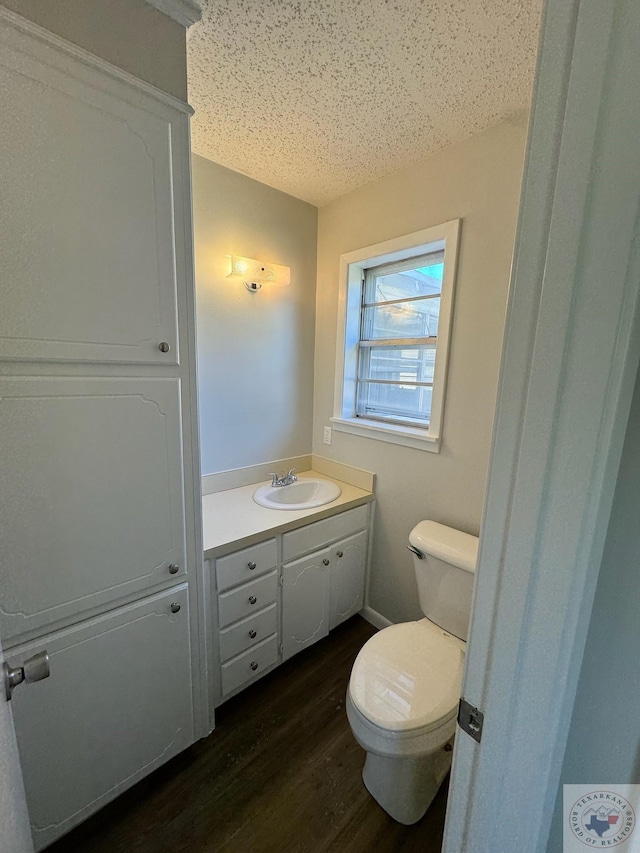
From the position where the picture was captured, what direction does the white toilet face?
facing the viewer and to the left of the viewer

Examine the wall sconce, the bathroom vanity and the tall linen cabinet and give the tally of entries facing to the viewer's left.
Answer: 0

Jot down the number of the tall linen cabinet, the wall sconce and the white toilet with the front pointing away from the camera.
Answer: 0

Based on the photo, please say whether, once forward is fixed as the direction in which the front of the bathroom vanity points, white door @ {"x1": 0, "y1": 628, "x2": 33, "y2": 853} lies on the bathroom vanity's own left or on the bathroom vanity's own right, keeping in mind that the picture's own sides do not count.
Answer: on the bathroom vanity's own right

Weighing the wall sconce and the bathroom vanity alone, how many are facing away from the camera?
0

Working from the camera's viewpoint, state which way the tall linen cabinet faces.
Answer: facing the viewer and to the right of the viewer

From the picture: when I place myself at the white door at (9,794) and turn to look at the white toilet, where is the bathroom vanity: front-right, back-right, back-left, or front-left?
front-left

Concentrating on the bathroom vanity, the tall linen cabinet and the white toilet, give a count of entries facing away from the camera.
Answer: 0

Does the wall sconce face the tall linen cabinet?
no
